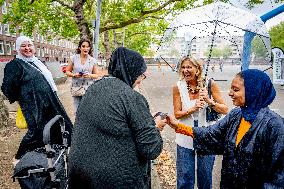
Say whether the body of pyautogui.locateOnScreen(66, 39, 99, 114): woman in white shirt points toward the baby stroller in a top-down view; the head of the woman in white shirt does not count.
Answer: yes

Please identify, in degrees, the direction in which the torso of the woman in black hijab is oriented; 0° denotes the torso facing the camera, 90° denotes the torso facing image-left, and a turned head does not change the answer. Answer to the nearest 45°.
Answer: approximately 225°

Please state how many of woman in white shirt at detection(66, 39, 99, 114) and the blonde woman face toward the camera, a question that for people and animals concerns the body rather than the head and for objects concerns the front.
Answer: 2

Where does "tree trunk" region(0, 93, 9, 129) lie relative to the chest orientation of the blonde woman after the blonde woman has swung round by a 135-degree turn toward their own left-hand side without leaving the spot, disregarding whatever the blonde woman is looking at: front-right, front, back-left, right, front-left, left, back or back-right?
left

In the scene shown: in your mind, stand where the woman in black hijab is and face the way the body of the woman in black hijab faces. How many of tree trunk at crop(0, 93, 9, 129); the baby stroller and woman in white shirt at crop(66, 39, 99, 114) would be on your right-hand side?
0

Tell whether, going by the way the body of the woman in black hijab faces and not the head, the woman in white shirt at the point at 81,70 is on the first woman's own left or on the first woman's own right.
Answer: on the first woman's own left

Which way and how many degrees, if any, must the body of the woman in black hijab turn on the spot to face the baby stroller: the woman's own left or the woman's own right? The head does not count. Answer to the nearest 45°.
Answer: approximately 90° to the woman's own left

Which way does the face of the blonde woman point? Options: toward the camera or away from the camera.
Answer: toward the camera

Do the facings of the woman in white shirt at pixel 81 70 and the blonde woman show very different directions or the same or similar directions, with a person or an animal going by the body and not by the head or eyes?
same or similar directions

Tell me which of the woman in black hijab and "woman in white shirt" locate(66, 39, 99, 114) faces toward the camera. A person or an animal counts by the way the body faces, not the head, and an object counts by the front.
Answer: the woman in white shirt

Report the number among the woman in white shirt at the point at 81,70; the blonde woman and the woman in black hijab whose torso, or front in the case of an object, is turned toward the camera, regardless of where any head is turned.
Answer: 2

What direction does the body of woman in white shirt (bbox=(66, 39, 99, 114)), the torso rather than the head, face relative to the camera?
toward the camera

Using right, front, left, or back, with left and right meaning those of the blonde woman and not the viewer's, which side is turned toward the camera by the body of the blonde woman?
front

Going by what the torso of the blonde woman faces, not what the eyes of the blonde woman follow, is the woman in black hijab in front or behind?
in front

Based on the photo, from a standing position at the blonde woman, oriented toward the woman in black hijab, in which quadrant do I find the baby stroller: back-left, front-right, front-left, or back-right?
front-right

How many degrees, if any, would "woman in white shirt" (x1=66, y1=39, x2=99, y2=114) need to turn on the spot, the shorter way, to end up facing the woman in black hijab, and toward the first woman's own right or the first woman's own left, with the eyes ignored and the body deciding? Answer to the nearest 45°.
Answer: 0° — they already face them
